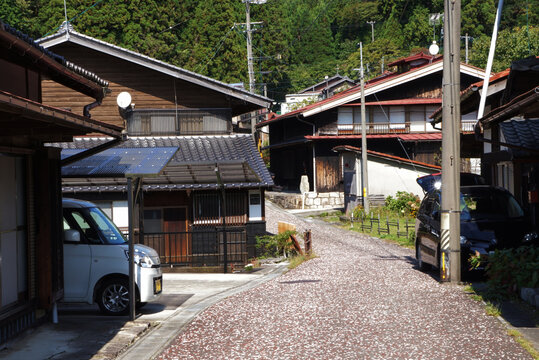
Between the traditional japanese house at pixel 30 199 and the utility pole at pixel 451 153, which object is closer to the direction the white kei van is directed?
the utility pole

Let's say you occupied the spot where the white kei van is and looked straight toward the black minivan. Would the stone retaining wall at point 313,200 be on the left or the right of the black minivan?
left

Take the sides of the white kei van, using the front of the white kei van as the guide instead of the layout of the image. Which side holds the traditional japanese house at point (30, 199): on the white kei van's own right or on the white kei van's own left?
on the white kei van's own right

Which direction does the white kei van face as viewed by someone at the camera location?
facing to the right of the viewer

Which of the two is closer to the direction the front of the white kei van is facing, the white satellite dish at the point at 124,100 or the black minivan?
the black minivan

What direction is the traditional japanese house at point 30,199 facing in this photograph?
to the viewer's right

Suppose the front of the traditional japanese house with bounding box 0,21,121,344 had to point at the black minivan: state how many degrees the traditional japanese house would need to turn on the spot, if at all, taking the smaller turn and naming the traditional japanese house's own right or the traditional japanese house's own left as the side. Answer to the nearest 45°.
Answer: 0° — it already faces it

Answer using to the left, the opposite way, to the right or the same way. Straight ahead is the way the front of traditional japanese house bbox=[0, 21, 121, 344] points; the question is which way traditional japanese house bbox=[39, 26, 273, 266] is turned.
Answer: to the right
